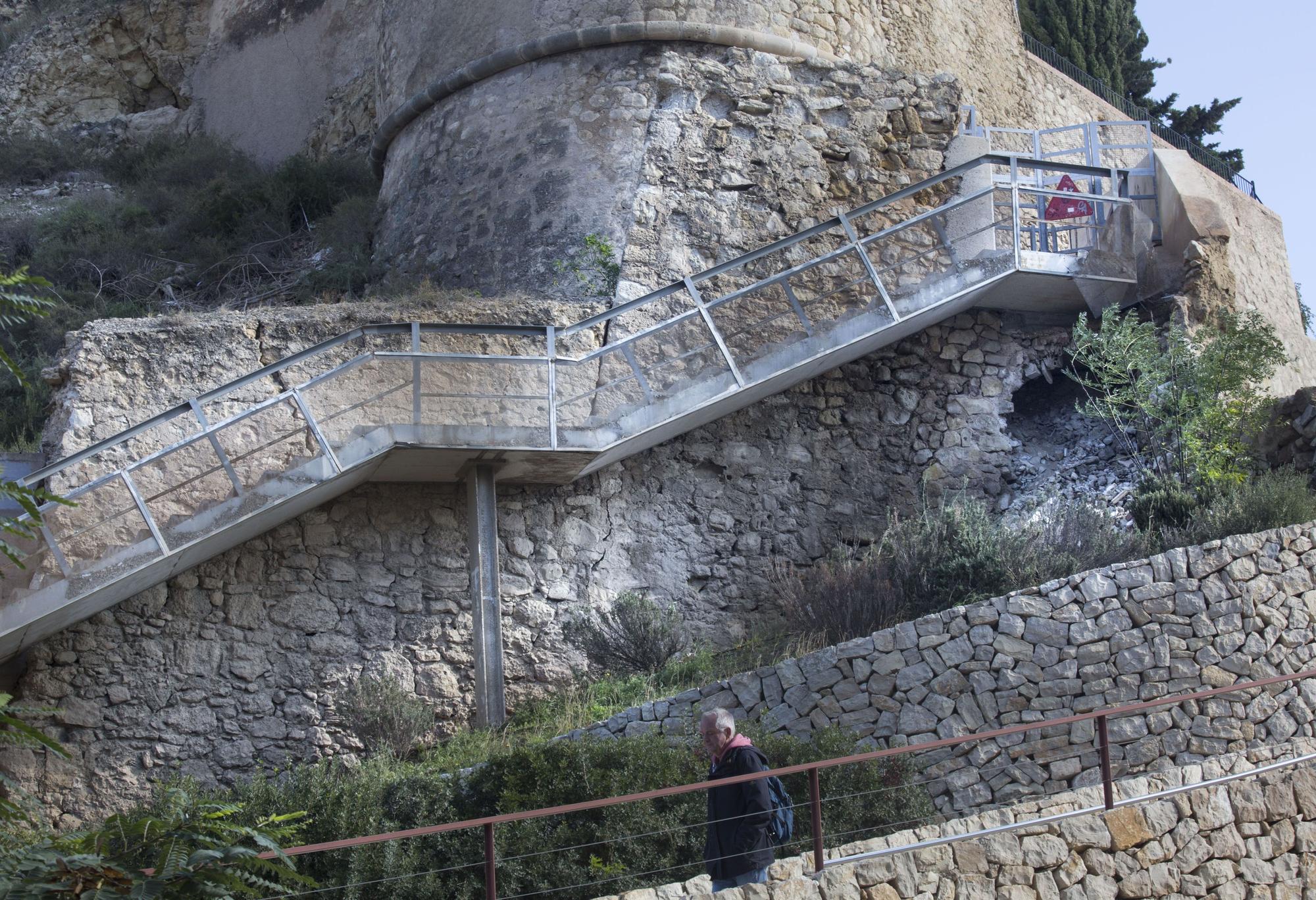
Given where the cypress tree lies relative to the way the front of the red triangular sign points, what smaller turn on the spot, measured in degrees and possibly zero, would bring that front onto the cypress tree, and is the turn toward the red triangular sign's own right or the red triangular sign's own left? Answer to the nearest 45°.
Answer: approximately 180°

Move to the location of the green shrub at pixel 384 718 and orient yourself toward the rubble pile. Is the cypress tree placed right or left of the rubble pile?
left

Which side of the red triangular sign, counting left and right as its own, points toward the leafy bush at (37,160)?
right

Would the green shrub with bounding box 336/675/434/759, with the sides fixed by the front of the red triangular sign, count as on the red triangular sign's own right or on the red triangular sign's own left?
on the red triangular sign's own right

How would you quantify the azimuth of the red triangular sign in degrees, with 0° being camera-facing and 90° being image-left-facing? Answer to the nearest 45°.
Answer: approximately 0°

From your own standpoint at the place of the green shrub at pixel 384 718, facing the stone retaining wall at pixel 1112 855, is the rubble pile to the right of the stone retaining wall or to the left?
left

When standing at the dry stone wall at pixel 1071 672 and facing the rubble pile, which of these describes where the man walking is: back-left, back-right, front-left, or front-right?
back-left
